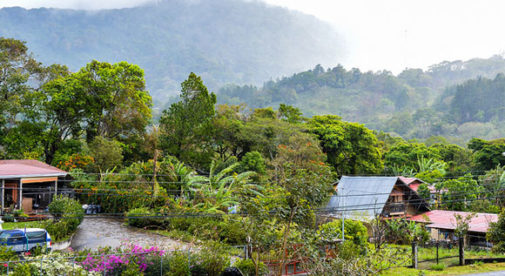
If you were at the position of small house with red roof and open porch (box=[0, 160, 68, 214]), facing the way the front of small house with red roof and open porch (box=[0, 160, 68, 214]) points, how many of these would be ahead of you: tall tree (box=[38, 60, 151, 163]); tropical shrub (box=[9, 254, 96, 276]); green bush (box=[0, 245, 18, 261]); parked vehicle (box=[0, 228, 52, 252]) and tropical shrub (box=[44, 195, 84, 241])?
4

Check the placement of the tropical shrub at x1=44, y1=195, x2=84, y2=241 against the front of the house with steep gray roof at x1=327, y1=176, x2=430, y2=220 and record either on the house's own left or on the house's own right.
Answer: on the house's own right

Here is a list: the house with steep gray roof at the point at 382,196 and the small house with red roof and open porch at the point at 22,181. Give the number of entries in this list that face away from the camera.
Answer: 0

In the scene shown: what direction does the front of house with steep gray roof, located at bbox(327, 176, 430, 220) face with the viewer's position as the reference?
facing the viewer and to the right of the viewer

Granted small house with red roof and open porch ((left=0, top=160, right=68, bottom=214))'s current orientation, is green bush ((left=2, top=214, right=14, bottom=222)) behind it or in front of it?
in front

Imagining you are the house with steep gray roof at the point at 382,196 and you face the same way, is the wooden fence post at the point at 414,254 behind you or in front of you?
in front

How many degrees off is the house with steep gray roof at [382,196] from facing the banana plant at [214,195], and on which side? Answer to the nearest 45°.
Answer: approximately 90° to its right

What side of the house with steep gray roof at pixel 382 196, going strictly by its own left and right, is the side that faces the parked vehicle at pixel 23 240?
right

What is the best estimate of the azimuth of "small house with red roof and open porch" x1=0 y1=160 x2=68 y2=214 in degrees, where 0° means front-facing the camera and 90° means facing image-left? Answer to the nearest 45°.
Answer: approximately 0°

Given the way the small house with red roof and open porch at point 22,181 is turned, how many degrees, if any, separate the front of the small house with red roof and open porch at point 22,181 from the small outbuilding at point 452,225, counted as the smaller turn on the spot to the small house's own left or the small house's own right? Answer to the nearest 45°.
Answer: approximately 90° to the small house's own left

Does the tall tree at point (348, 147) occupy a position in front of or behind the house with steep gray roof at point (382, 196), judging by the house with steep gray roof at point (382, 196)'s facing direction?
behind

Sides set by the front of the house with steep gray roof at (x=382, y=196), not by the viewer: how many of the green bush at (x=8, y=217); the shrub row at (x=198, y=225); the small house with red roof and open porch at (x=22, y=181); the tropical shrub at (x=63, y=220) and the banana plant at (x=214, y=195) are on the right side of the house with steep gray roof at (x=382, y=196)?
5
